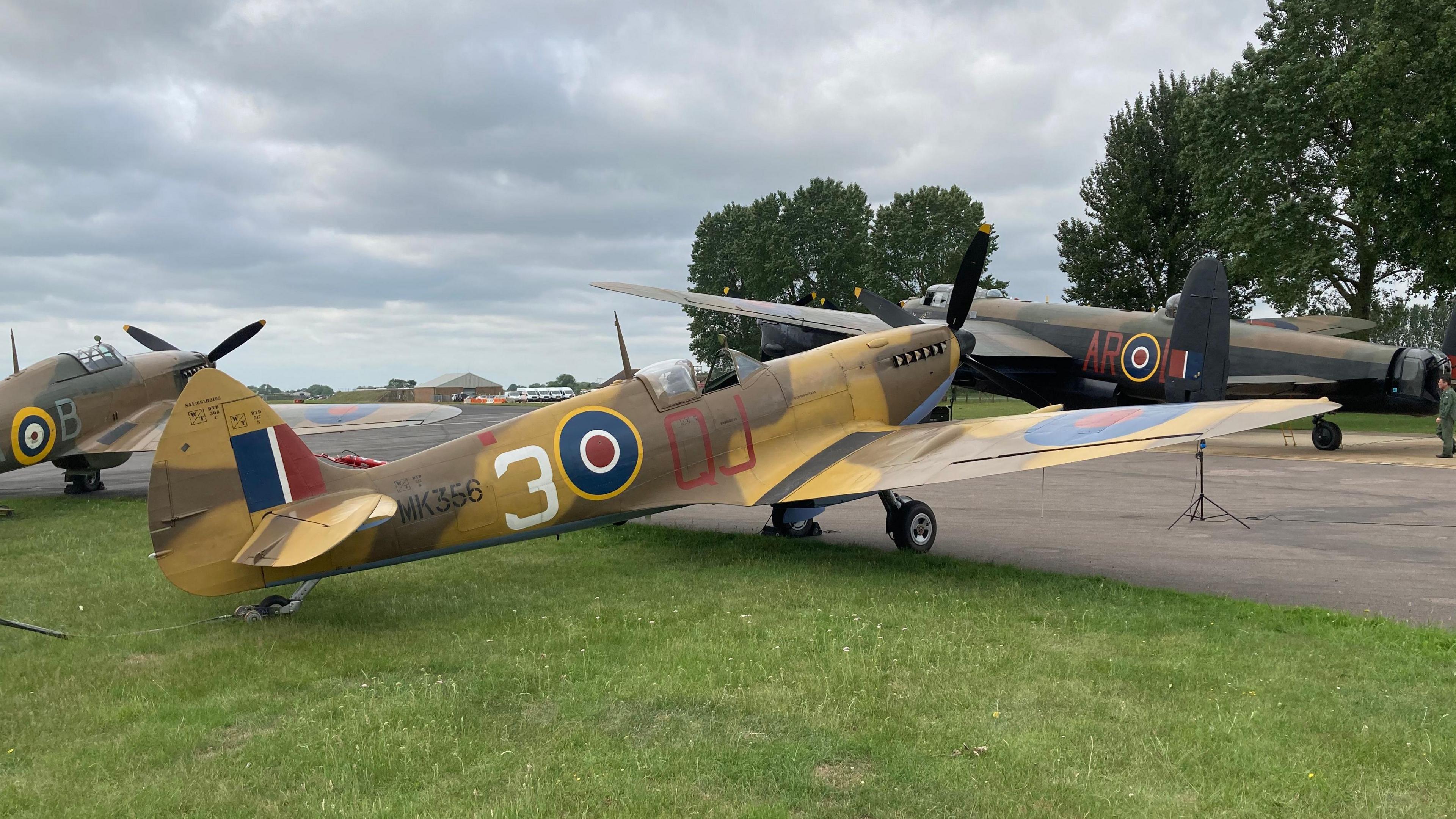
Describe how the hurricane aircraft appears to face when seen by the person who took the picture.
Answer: facing away from the viewer and to the right of the viewer

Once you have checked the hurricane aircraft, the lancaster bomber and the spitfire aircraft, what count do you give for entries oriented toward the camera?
0

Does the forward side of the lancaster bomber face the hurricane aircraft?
no

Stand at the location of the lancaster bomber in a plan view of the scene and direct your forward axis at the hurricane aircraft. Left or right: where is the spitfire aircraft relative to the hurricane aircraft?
left

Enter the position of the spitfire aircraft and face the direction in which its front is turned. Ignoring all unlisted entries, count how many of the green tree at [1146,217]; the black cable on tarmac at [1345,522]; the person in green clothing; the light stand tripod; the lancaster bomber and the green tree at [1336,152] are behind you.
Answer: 0

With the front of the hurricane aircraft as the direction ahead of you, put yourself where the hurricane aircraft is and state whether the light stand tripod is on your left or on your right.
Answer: on your right

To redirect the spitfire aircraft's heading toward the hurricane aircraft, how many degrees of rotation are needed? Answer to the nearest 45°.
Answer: approximately 90° to its left

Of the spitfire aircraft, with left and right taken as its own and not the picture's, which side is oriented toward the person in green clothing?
front

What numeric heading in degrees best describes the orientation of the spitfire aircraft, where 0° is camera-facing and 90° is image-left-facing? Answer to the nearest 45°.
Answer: approximately 225°

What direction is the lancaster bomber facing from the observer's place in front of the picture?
facing away from the viewer and to the left of the viewer

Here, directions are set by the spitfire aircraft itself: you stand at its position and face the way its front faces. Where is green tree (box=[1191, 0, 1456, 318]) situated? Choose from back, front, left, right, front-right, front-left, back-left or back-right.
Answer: front

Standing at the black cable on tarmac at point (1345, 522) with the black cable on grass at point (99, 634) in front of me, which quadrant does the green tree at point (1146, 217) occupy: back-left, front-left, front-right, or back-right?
back-right

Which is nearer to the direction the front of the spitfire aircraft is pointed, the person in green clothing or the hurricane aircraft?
the person in green clothing

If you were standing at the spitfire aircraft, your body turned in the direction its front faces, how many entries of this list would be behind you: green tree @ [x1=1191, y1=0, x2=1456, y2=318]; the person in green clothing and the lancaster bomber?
0

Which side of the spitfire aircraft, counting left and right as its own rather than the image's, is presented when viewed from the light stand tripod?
front

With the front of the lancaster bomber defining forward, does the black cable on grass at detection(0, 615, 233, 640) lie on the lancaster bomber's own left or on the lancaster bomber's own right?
on the lancaster bomber's own left

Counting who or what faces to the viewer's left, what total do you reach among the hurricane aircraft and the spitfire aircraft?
0

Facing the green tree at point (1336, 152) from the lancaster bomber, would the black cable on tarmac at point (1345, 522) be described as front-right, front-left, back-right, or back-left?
back-right
